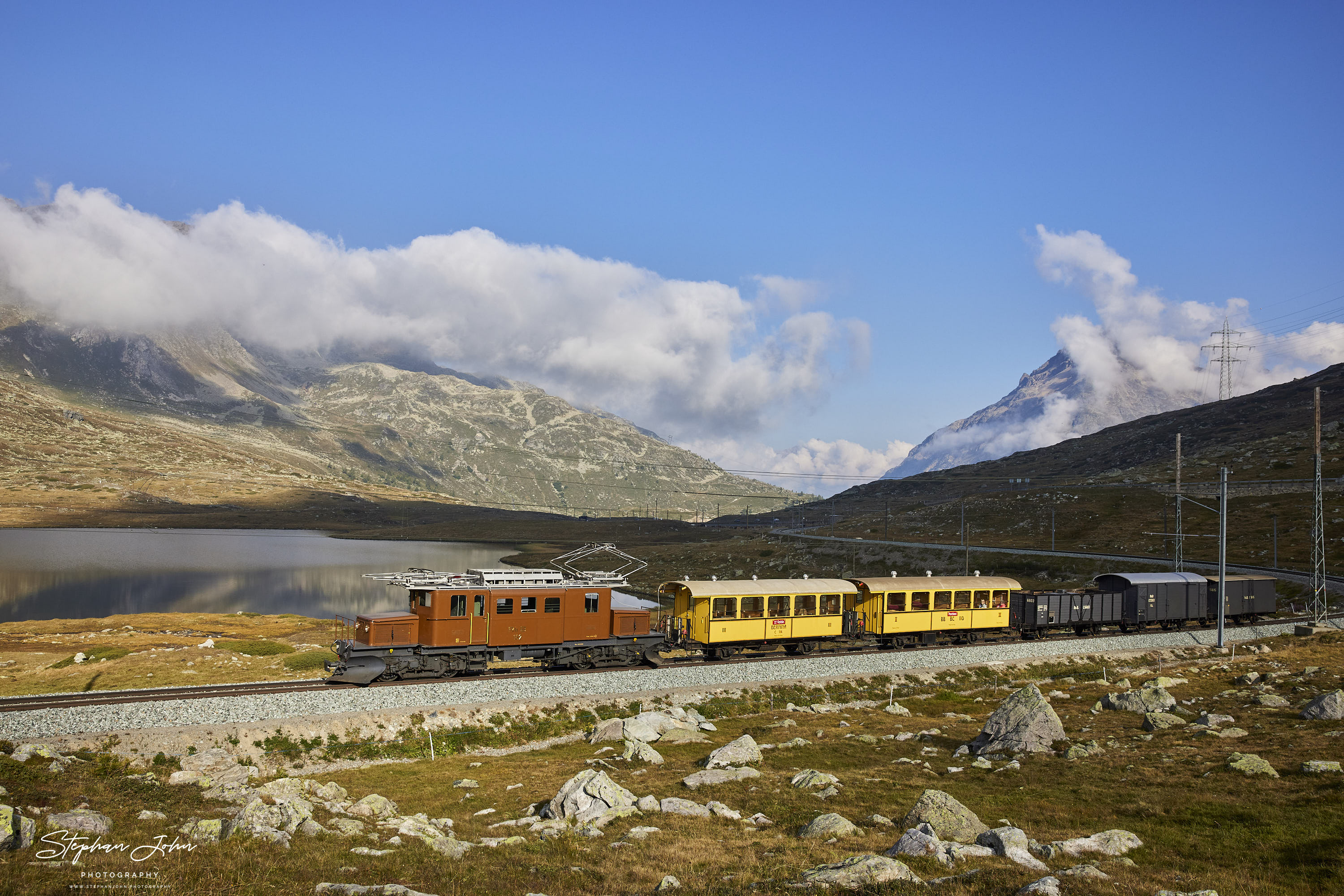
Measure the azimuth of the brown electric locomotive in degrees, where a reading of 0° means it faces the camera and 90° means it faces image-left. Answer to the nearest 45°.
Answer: approximately 45°

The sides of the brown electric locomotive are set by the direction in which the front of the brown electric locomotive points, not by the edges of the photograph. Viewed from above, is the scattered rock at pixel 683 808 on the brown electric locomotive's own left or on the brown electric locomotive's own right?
on the brown electric locomotive's own left

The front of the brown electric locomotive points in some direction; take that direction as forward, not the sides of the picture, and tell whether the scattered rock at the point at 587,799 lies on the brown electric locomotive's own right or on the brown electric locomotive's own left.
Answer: on the brown electric locomotive's own left

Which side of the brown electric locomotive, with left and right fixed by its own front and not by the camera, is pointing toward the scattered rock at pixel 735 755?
left

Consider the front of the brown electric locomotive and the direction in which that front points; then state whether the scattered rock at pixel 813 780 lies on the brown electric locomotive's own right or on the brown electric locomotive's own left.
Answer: on the brown electric locomotive's own left
